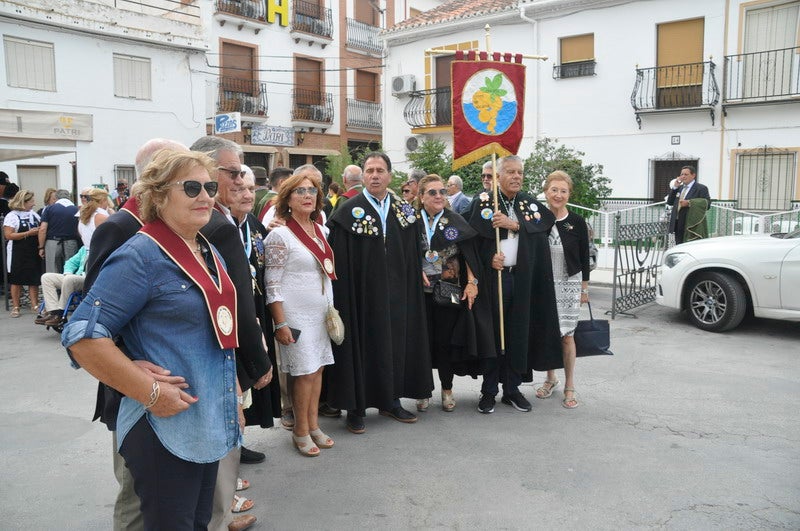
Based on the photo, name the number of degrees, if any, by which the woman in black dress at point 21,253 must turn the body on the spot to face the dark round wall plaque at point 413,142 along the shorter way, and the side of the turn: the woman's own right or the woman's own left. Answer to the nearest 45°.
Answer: approximately 90° to the woman's own left

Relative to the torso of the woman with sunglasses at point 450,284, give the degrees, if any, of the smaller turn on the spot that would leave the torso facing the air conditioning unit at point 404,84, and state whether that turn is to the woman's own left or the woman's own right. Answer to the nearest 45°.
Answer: approximately 180°

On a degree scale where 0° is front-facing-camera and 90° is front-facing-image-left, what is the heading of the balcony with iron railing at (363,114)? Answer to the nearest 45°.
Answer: approximately 315°

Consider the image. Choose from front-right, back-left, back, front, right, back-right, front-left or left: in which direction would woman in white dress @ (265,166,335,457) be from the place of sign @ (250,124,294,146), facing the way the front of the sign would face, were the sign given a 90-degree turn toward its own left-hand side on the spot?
right

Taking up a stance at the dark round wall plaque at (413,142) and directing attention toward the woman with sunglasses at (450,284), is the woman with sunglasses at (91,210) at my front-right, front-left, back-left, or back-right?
front-right

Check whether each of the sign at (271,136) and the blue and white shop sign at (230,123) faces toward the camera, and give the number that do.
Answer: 2

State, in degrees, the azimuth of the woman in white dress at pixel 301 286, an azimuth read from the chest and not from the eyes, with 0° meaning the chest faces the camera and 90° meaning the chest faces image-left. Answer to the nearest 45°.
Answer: approximately 315°

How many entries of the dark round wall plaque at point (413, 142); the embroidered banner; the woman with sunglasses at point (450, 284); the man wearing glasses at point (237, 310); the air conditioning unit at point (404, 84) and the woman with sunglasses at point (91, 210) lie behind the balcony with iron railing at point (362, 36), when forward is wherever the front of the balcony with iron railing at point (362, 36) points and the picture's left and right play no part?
0

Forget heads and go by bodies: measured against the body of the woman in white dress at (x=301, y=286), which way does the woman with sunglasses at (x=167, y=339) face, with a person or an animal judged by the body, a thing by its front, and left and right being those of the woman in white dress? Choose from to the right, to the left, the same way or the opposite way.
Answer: the same way

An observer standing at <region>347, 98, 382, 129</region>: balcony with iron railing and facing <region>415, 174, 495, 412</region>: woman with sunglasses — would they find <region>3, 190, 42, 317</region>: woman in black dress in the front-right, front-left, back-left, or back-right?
front-right

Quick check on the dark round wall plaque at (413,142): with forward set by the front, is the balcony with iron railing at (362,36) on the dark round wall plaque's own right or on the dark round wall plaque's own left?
on the dark round wall plaque's own right

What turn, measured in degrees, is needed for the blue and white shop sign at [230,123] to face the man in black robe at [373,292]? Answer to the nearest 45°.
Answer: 0° — it already faces them

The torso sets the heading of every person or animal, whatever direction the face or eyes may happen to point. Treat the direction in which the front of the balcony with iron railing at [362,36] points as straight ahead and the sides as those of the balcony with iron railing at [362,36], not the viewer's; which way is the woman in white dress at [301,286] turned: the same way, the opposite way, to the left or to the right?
the same way

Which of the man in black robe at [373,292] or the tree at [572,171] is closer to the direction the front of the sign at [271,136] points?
the man in black robe

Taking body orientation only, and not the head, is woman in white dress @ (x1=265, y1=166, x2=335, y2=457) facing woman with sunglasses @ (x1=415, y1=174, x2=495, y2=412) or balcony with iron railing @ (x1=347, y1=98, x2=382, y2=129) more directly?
the woman with sunglasses

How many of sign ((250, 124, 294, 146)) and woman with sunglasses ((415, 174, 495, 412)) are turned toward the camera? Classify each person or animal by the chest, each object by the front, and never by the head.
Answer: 2

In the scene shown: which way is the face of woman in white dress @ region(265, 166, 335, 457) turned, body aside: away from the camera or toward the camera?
toward the camera

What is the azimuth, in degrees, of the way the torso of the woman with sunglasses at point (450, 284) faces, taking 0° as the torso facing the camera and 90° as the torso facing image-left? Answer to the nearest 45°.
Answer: approximately 0°

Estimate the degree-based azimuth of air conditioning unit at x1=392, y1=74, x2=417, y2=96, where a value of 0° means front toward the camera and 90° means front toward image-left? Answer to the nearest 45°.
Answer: approximately 45°
